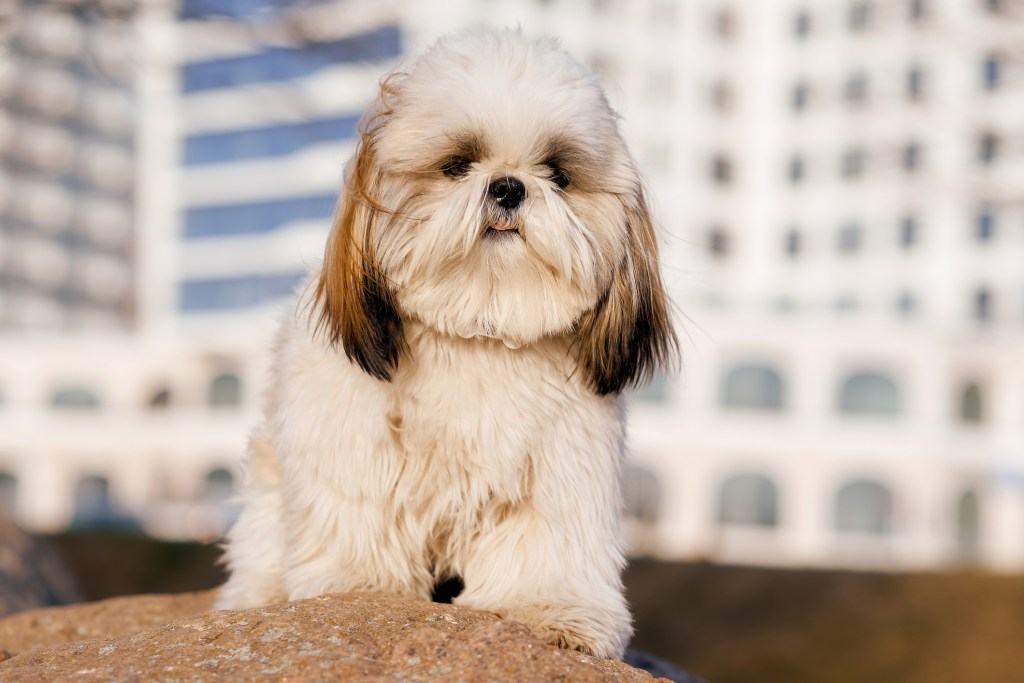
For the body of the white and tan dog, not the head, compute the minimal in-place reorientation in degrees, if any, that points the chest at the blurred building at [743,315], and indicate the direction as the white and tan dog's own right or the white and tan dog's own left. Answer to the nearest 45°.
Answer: approximately 180°

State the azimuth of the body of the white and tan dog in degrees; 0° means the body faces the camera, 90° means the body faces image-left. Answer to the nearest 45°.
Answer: approximately 0°
